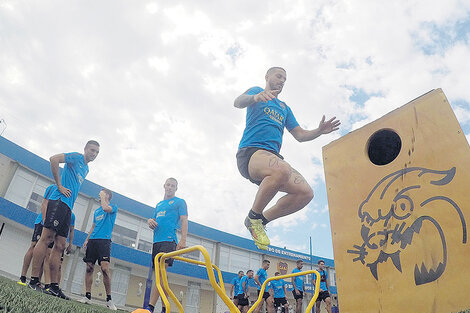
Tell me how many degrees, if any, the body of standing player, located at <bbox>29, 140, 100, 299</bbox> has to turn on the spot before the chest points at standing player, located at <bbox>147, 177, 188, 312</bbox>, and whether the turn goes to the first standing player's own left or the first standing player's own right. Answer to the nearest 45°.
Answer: approximately 45° to the first standing player's own left

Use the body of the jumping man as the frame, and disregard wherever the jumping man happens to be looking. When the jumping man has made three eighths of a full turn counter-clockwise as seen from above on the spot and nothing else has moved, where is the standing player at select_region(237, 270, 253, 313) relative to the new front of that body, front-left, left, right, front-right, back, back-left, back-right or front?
front

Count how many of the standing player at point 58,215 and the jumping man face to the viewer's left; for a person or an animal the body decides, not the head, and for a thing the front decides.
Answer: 0

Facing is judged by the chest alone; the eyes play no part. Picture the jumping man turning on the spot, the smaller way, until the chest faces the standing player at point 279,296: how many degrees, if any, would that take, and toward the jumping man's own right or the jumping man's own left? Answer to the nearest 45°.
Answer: approximately 135° to the jumping man's own left

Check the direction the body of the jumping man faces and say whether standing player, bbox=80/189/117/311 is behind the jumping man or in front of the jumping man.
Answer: behind

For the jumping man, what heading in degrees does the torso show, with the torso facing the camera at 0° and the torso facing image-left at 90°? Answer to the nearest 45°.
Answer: approximately 315°

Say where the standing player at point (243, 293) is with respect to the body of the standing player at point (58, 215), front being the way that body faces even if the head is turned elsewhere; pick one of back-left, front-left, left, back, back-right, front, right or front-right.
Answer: left

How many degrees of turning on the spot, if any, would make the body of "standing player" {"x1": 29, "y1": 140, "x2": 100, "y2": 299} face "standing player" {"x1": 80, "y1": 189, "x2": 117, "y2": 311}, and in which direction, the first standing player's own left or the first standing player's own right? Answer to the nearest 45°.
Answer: approximately 90° to the first standing player's own left

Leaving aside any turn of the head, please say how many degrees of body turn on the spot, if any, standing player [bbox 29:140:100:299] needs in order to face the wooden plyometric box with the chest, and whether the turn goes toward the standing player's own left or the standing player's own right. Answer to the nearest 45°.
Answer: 0° — they already face it

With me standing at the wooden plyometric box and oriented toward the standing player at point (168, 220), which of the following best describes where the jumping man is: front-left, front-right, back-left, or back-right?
front-left

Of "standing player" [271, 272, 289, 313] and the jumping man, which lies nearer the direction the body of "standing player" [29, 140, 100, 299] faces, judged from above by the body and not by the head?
the jumping man

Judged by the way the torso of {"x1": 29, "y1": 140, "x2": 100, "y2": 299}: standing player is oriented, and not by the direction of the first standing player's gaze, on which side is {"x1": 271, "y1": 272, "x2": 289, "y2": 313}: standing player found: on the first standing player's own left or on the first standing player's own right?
on the first standing player's own left

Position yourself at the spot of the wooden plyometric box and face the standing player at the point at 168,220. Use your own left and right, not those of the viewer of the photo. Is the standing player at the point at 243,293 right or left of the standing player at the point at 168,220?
right

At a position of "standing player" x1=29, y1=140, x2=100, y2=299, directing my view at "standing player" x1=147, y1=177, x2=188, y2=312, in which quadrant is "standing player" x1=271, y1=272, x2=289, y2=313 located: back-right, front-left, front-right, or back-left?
front-left
